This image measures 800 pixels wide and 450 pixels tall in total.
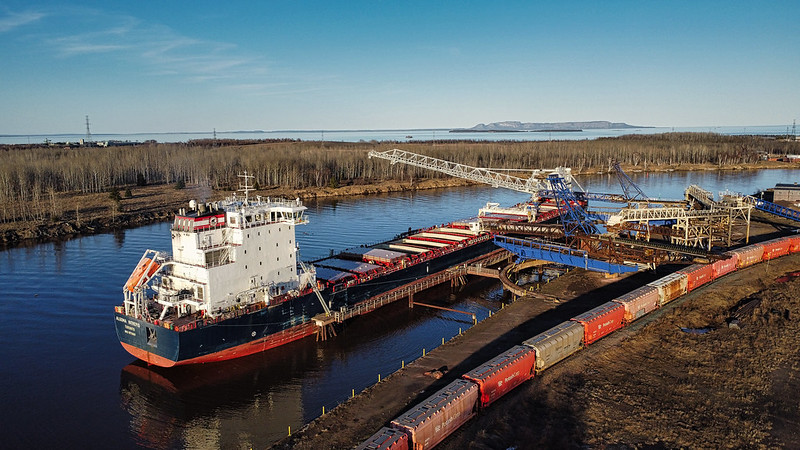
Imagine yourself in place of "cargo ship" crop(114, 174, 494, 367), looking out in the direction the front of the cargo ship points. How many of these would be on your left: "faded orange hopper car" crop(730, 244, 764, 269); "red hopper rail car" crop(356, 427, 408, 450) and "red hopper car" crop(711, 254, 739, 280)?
0

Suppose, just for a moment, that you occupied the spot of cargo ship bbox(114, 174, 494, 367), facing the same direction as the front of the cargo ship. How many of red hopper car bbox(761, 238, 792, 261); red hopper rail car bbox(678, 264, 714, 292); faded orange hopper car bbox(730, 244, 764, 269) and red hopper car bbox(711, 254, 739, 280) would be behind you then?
0

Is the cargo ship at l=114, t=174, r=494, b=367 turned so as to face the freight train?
no

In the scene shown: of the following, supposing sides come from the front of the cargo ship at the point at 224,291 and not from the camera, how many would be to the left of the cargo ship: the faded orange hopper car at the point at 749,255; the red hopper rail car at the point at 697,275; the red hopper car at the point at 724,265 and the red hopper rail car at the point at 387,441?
0

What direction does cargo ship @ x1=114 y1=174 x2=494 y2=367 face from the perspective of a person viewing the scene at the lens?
facing away from the viewer and to the right of the viewer

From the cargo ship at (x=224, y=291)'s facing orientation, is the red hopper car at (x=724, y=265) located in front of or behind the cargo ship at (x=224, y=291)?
in front

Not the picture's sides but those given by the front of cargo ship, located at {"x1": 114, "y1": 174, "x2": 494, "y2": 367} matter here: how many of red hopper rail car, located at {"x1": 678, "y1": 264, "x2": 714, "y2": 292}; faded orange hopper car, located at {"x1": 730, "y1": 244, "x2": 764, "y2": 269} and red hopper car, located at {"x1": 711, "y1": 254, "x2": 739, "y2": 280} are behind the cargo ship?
0

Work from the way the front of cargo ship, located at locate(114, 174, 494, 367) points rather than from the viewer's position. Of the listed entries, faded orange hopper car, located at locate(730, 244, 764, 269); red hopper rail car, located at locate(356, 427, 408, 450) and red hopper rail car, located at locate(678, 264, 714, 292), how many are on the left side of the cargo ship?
0

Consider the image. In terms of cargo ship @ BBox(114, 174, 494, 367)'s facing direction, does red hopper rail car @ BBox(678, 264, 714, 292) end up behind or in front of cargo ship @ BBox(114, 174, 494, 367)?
in front

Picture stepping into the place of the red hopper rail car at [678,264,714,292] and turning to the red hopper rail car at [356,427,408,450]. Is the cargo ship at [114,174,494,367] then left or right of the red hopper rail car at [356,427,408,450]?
right

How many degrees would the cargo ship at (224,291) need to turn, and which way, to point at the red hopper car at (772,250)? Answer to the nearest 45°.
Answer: approximately 45° to its right
